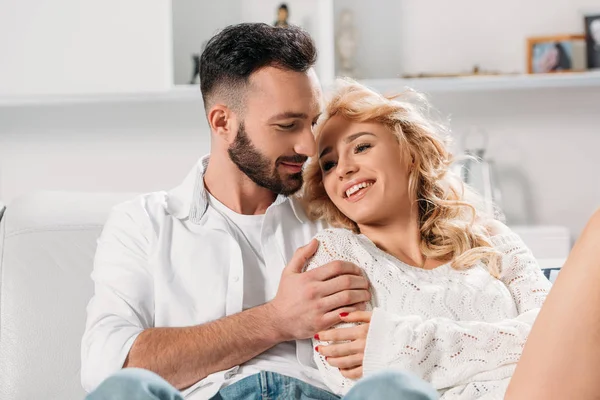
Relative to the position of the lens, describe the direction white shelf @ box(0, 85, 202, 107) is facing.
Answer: facing the viewer

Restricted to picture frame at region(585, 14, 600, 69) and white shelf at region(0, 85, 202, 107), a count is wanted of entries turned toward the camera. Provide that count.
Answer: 2

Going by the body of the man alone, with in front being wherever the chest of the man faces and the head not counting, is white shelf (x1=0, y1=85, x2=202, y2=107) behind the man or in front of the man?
behind

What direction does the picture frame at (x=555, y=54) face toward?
toward the camera

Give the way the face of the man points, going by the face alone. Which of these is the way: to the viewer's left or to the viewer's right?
to the viewer's right

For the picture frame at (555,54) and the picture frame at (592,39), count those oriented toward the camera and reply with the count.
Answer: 2

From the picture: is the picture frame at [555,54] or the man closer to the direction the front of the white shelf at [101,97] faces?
the man

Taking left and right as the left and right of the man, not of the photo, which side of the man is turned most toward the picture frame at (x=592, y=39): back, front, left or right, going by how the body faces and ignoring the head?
left

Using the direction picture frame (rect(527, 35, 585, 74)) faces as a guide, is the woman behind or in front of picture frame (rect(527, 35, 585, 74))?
in front

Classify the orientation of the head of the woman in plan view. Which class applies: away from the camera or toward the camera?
toward the camera
